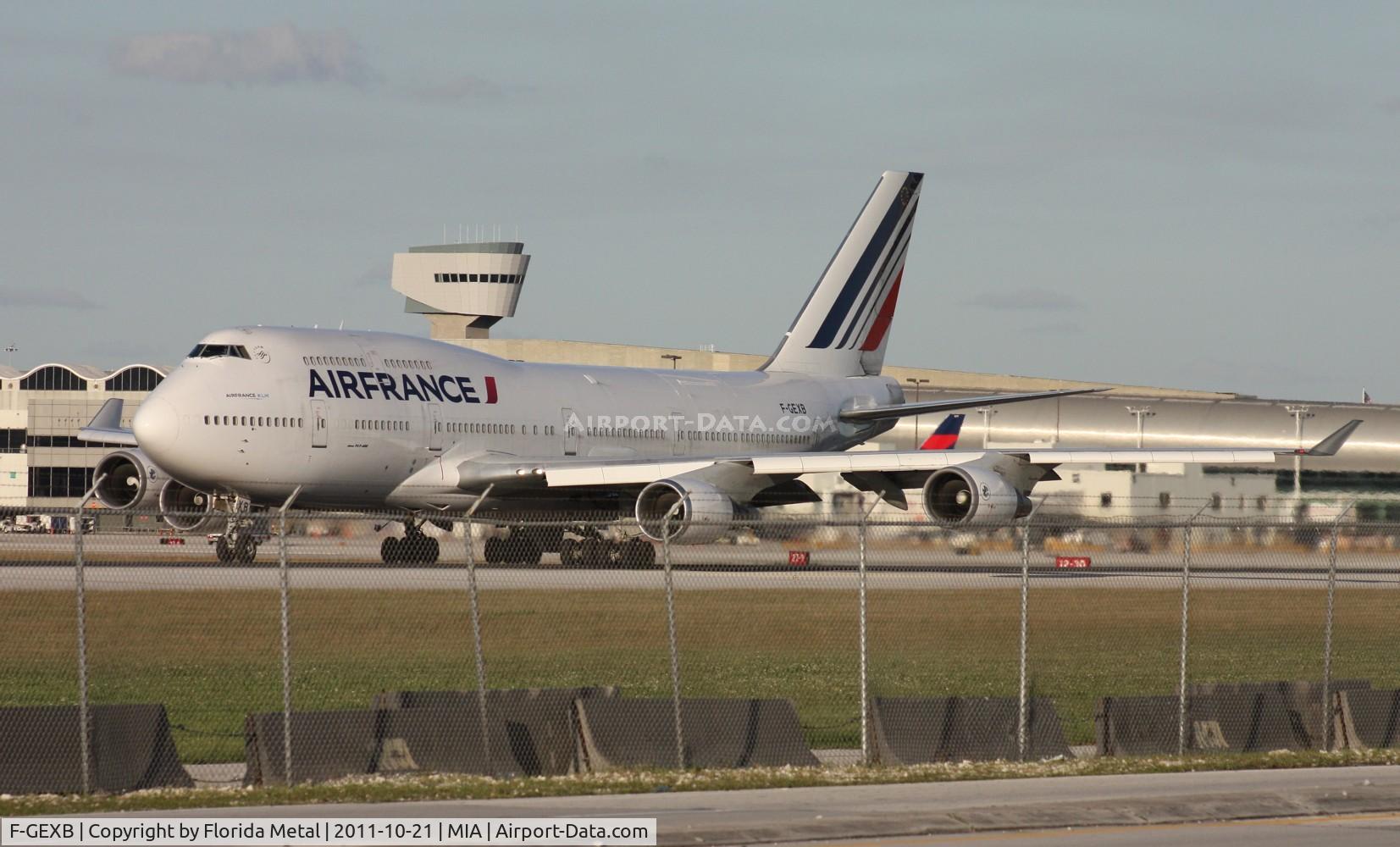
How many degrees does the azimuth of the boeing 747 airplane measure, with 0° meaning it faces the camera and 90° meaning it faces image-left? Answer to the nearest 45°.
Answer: approximately 45°

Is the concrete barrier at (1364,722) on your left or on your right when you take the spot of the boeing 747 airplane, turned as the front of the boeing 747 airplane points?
on your left

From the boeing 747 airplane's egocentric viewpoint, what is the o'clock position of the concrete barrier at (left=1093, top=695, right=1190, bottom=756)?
The concrete barrier is roughly at 10 o'clock from the boeing 747 airplane.

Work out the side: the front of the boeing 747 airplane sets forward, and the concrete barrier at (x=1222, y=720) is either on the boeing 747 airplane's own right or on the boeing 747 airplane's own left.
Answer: on the boeing 747 airplane's own left

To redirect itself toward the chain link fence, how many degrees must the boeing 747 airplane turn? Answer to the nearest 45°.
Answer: approximately 45° to its left
